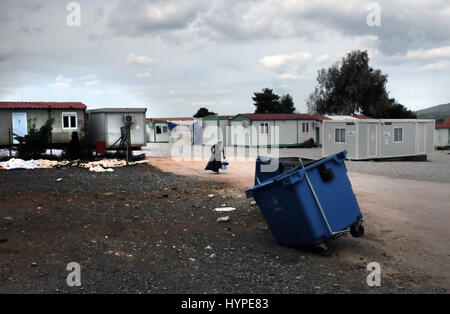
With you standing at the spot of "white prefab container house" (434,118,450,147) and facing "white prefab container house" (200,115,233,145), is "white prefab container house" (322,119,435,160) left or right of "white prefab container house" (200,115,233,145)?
left

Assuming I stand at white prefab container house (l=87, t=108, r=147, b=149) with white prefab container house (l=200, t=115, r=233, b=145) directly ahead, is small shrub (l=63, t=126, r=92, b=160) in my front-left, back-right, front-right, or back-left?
back-right

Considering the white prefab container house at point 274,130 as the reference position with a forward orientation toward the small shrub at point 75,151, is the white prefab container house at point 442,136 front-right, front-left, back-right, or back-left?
back-left

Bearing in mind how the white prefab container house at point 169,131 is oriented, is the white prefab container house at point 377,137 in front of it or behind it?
in front

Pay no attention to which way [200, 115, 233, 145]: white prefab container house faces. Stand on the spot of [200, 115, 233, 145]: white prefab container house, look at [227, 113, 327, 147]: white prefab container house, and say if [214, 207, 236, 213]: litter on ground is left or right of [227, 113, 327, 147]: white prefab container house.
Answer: right

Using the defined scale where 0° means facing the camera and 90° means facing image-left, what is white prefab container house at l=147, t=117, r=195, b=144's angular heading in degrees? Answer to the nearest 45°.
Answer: approximately 0°

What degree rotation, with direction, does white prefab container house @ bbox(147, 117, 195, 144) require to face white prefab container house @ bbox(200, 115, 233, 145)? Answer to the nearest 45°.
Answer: approximately 45° to its left

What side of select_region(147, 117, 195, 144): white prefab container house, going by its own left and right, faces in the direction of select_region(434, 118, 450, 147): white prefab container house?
left

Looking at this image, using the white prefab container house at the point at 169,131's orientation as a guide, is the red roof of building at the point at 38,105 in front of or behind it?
in front

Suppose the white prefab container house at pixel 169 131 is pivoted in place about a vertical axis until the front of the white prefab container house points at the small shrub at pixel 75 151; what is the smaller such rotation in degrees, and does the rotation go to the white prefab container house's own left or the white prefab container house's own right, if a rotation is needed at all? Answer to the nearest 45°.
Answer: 0° — it already faces it

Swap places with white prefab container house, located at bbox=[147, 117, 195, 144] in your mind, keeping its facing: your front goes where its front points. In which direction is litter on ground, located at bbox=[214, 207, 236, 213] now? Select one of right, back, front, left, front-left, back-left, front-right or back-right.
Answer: front

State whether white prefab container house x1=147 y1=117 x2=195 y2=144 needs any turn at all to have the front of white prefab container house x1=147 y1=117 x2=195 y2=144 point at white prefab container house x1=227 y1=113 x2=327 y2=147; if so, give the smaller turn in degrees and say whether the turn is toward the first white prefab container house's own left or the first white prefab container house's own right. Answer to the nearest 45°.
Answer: approximately 45° to the first white prefab container house's own left
